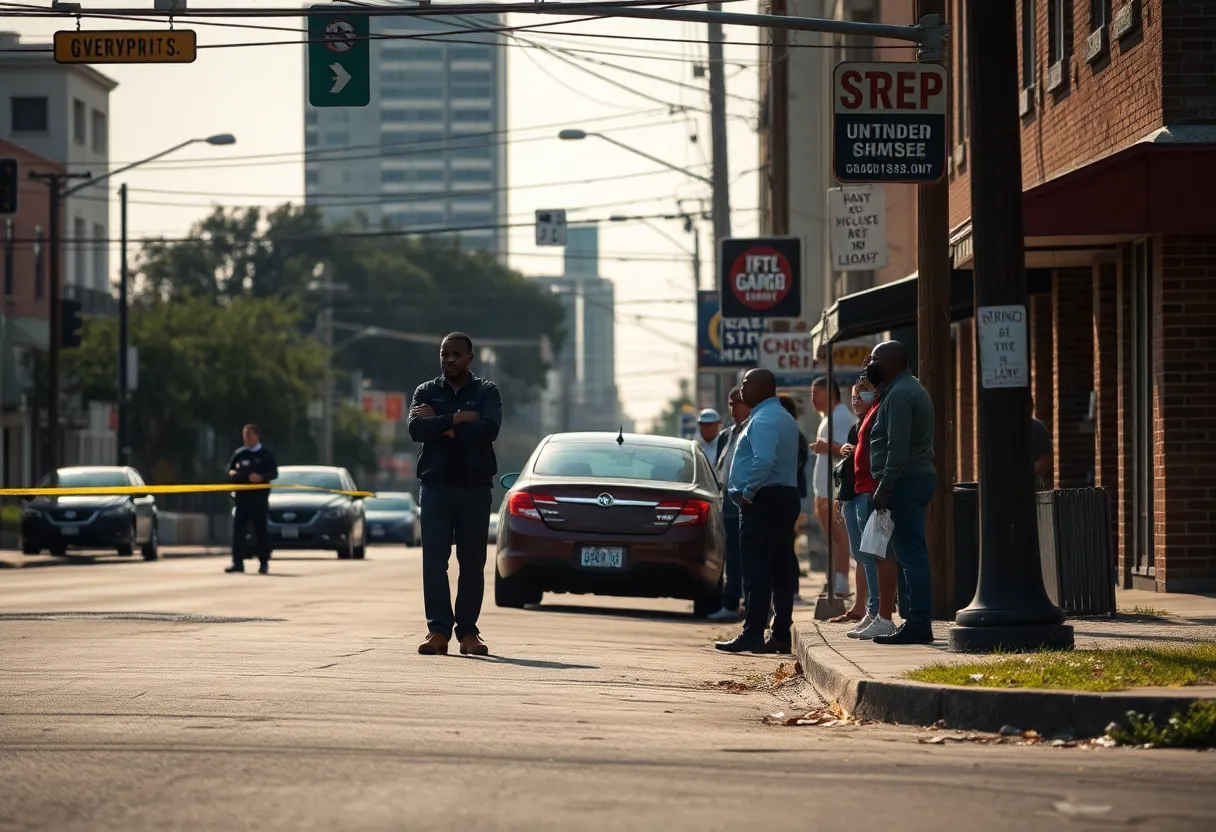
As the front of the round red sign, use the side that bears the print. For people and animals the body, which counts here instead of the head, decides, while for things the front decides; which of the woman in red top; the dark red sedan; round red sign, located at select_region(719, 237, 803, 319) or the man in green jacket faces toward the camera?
the round red sign

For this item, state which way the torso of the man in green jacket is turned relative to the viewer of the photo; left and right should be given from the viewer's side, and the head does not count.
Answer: facing to the left of the viewer

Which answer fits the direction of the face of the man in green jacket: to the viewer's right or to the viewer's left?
to the viewer's left

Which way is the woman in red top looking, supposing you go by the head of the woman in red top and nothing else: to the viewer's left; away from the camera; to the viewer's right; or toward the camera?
to the viewer's left

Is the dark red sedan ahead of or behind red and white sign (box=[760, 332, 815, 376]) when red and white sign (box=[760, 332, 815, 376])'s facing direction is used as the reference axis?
ahead

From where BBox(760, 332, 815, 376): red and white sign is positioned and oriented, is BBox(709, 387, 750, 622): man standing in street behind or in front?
in front

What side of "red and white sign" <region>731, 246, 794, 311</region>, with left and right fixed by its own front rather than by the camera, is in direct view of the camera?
front

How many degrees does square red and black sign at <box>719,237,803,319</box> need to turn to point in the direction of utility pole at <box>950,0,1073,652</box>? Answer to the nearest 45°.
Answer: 0° — it already faces it

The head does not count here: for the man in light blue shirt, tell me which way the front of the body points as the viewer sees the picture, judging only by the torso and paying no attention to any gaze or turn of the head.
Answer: to the viewer's left

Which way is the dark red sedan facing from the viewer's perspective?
away from the camera

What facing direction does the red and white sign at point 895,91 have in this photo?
toward the camera

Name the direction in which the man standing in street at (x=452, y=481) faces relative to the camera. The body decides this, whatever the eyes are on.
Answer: toward the camera

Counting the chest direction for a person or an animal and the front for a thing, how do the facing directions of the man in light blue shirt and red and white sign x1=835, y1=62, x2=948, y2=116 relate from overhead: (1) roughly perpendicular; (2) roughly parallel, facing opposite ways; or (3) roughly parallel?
roughly perpendicular
